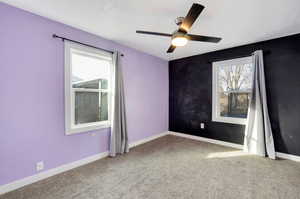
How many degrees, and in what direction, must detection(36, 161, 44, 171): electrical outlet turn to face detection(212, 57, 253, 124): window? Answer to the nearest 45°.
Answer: approximately 45° to its left

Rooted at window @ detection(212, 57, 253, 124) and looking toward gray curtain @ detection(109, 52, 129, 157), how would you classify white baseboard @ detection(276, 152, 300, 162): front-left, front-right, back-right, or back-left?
back-left

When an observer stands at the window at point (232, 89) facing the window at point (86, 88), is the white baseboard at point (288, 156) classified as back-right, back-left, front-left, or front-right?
back-left

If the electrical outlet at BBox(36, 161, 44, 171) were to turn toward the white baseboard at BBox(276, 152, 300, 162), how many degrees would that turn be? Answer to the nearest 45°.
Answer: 0° — it already faces it

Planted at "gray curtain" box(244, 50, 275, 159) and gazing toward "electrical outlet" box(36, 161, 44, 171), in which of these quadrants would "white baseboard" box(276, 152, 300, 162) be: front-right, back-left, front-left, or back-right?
back-left

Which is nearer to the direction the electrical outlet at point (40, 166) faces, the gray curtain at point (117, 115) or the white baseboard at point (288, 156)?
the white baseboard

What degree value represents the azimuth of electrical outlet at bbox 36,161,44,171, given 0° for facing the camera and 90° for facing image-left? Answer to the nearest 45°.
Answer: approximately 315°

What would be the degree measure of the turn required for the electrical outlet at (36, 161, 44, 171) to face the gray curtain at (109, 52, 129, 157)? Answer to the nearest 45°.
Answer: approximately 45° to its left
